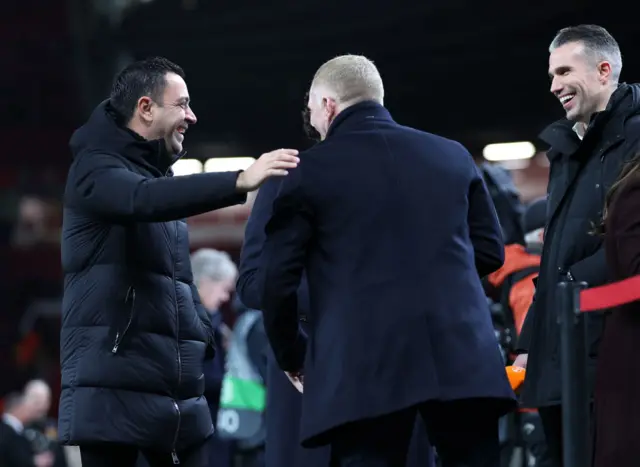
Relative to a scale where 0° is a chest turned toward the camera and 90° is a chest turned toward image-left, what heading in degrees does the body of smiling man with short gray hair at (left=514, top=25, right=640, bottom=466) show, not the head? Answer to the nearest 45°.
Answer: approximately 45°

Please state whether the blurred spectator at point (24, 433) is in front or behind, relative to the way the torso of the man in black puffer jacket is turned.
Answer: behind

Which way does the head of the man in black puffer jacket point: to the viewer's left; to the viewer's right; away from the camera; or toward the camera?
to the viewer's right

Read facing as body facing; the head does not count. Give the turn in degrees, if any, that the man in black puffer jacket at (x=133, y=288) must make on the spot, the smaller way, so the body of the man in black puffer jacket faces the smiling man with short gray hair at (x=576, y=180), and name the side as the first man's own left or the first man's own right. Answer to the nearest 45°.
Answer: approximately 45° to the first man's own left

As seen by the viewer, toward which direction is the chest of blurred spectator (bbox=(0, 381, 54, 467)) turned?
to the viewer's right

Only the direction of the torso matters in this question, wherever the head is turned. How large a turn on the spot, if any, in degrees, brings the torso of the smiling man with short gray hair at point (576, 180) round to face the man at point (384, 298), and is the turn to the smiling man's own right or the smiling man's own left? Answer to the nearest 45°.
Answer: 0° — they already face them
